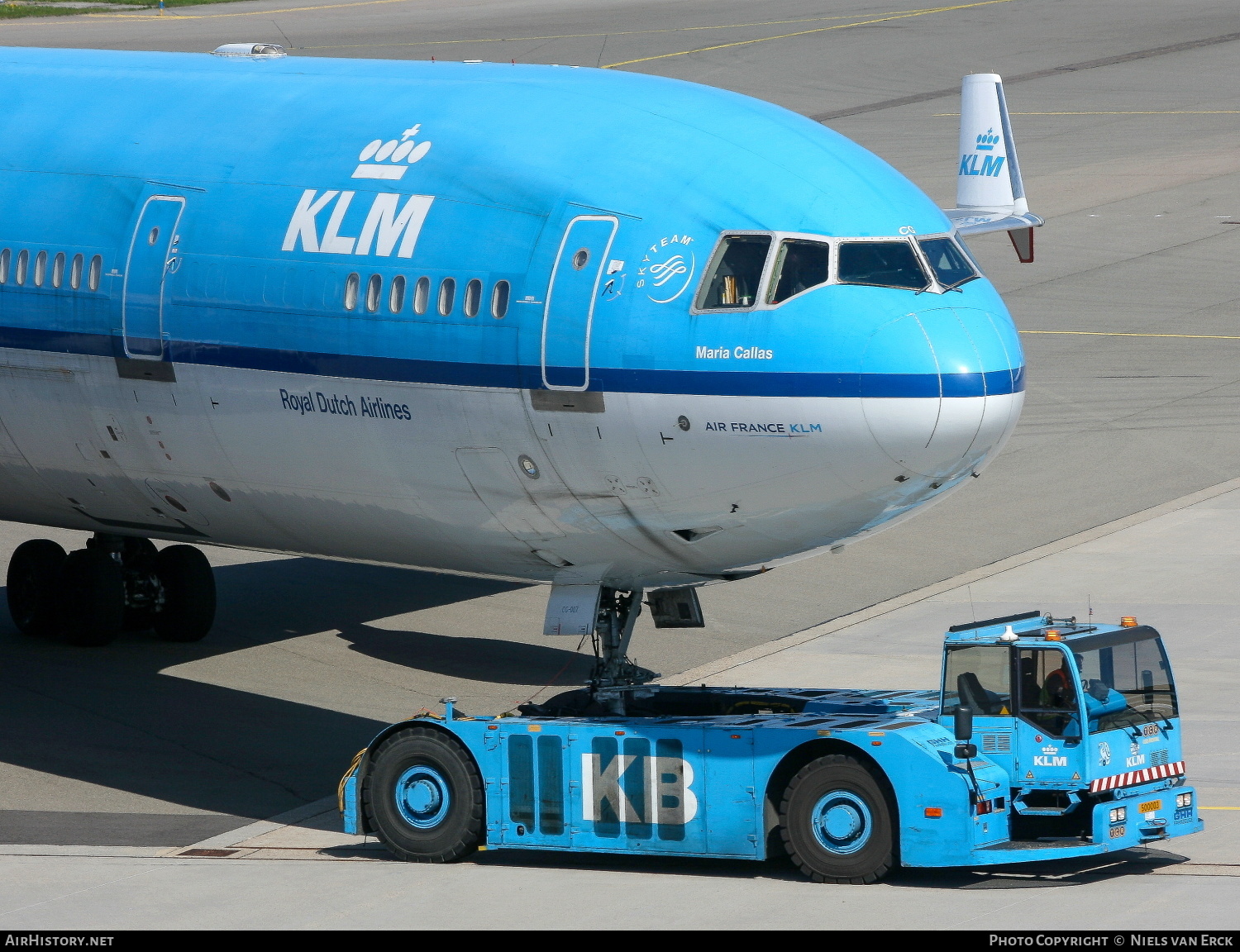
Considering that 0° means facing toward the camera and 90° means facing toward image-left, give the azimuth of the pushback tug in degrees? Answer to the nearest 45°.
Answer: approximately 315°
